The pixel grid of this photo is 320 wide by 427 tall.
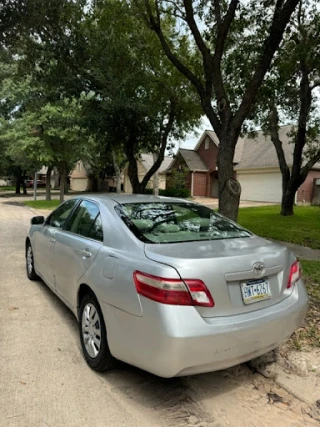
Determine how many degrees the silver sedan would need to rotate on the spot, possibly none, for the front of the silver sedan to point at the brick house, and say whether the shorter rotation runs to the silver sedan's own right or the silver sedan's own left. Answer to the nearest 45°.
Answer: approximately 45° to the silver sedan's own right

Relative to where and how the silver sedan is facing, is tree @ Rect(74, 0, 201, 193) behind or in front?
in front

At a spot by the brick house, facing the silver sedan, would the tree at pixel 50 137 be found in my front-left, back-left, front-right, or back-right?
front-right

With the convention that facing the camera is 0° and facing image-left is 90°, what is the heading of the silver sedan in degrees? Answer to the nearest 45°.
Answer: approximately 135°

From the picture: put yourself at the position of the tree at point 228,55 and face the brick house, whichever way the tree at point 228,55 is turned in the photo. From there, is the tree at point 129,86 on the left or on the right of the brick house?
left

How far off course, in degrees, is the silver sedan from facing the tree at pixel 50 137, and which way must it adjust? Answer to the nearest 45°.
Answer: approximately 45° to its right

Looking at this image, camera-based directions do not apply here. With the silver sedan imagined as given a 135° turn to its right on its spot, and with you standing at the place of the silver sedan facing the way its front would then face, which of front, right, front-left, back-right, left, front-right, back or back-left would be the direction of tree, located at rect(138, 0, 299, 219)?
left
